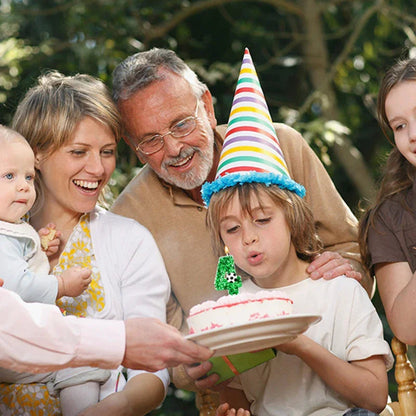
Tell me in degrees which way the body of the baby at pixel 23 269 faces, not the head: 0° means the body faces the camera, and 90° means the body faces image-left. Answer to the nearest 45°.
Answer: approximately 315°

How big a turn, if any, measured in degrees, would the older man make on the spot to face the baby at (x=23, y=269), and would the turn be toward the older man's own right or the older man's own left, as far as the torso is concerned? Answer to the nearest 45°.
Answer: approximately 45° to the older man's own right

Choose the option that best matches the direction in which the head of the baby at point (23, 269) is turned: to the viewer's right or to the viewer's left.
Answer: to the viewer's right

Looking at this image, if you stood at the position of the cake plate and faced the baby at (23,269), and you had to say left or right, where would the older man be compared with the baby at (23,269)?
right

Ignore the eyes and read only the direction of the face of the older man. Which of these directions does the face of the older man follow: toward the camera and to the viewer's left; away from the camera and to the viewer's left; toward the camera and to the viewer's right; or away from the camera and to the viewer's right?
toward the camera and to the viewer's right

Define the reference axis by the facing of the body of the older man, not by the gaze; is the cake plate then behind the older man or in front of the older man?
in front

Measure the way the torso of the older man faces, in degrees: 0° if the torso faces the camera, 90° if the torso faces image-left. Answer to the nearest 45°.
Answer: approximately 0°
